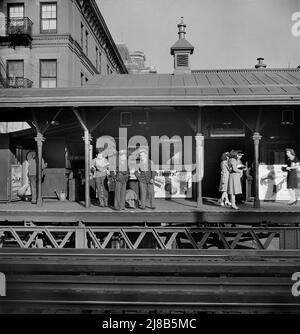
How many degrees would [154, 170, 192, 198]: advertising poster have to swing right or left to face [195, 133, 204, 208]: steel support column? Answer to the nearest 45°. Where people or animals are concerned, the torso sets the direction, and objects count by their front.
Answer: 0° — it already faces it

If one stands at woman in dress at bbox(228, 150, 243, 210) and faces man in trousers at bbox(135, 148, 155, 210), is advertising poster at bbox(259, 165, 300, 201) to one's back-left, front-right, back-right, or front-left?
back-right
